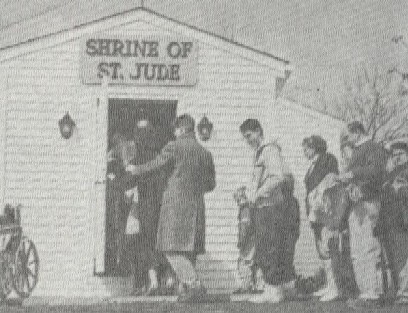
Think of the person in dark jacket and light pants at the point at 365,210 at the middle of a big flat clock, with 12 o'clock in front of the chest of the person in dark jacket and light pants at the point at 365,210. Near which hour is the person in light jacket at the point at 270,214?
the person in light jacket at the point at 270,214 is roughly at 1 o'clock from the person in dark jacket and light pants at the point at 365,210.

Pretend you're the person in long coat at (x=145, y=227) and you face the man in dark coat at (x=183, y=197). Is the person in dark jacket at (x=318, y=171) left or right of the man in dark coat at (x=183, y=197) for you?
left

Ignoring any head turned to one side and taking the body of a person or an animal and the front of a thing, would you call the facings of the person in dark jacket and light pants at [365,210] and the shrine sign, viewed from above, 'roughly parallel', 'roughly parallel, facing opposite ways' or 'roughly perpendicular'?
roughly perpendicular

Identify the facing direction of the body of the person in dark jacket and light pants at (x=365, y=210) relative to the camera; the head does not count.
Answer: to the viewer's left

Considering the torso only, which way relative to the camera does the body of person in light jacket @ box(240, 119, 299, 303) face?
to the viewer's left

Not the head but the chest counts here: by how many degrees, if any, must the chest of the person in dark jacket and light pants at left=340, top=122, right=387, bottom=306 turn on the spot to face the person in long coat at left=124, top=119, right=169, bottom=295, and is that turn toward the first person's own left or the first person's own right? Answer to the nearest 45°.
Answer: approximately 45° to the first person's own right

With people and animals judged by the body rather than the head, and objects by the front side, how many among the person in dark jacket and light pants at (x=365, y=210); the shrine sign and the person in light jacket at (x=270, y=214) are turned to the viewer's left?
2

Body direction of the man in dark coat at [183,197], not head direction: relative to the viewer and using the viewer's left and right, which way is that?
facing away from the viewer and to the left of the viewer

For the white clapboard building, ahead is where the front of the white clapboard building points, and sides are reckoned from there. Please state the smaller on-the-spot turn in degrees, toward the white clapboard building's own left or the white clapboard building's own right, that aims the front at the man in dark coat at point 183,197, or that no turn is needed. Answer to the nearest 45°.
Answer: approximately 45° to the white clapboard building's own left

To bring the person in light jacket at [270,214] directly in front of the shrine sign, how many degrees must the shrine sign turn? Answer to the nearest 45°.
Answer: approximately 45° to its left
